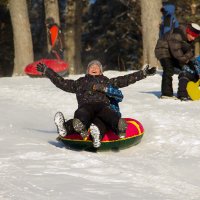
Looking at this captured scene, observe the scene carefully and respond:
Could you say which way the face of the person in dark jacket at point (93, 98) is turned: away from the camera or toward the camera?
toward the camera

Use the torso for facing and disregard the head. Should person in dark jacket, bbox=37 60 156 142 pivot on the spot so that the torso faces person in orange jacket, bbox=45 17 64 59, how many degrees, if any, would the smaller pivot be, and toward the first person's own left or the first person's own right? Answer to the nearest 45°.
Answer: approximately 180°

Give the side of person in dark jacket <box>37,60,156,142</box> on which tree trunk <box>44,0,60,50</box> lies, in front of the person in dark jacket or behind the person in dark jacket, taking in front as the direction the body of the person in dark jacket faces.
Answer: behind

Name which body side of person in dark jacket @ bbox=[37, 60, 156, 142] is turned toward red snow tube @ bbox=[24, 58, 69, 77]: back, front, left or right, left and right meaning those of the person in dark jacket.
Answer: back

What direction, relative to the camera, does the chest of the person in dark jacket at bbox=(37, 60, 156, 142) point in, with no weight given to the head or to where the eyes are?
toward the camera
